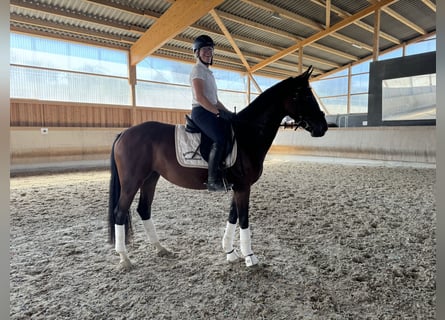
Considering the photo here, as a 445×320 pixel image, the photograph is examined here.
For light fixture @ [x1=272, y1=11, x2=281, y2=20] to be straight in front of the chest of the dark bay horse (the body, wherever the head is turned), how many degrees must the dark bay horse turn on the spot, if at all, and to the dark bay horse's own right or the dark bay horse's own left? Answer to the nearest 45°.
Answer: approximately 90° to the dark bay horse's own left

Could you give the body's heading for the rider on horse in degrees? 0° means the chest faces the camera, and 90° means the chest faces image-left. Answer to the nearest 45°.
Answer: approximately 270°

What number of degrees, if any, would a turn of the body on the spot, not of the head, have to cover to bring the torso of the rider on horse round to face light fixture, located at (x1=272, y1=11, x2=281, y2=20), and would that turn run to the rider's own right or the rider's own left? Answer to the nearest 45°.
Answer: approximately 90° to the rider's own left

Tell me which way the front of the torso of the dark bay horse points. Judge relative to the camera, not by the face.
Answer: to the viewer's right
